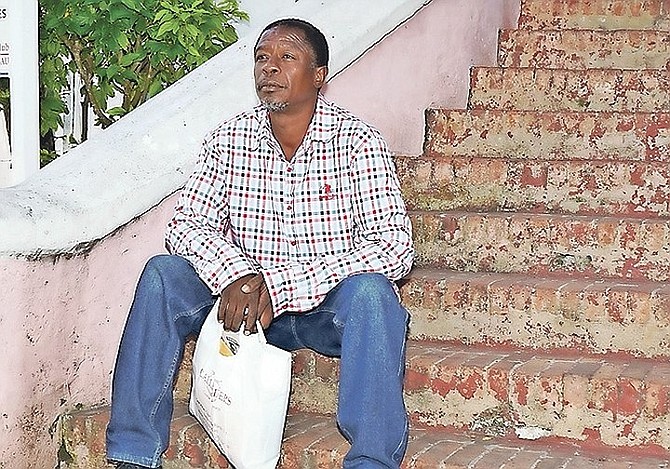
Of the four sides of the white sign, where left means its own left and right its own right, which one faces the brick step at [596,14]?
left

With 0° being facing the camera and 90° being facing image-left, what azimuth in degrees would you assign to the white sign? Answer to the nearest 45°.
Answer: approximately 0°

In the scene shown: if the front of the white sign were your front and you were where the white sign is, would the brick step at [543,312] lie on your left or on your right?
on your left

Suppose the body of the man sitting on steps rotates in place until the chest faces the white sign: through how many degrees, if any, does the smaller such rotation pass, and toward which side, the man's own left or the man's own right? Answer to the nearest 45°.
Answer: approximately 135° to the man's own right
